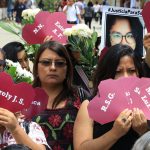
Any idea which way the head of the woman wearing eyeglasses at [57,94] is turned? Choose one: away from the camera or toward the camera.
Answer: toward the camera

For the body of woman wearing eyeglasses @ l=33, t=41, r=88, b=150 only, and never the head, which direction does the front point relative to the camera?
toward the camera

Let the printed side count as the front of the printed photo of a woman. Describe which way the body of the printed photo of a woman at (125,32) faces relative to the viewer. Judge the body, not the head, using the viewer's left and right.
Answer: facing the viewer
